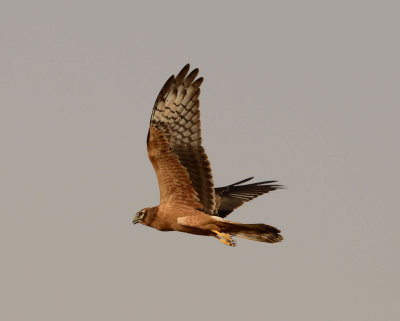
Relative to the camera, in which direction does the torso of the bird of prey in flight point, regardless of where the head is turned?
to the viewer's left
